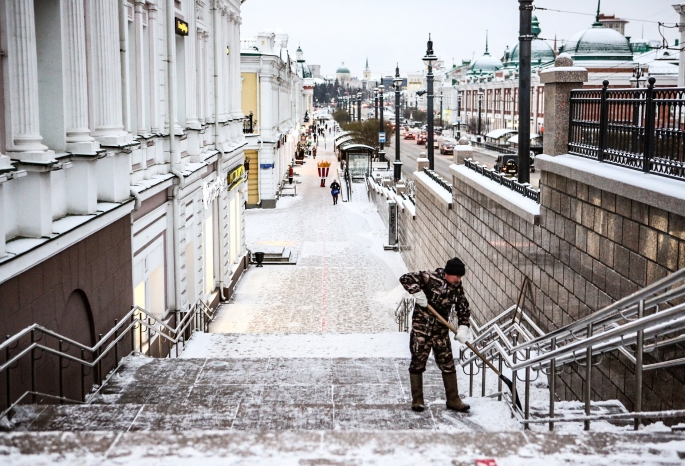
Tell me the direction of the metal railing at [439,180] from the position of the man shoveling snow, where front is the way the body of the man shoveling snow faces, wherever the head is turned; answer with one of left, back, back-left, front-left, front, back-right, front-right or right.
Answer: back-left

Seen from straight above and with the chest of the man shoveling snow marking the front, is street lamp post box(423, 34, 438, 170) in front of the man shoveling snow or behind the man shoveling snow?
behind

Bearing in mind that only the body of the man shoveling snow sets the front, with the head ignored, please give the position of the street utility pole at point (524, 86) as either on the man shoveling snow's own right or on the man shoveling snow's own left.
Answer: on the man shoveling snow's own left

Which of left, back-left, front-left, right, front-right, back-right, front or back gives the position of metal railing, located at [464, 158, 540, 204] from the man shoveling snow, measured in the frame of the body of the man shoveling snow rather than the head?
back-left

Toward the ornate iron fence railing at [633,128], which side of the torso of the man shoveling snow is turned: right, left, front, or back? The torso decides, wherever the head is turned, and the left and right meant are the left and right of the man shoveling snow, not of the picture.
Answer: left

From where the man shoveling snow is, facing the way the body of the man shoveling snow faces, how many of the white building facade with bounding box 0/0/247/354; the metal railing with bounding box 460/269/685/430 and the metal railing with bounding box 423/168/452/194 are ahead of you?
1

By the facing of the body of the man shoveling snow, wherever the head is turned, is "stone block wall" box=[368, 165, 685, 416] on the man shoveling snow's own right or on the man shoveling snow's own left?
on the man shoveling snow's own left

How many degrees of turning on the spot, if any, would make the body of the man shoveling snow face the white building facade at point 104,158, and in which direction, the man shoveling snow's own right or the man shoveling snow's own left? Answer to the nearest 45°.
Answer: approximately 180°
